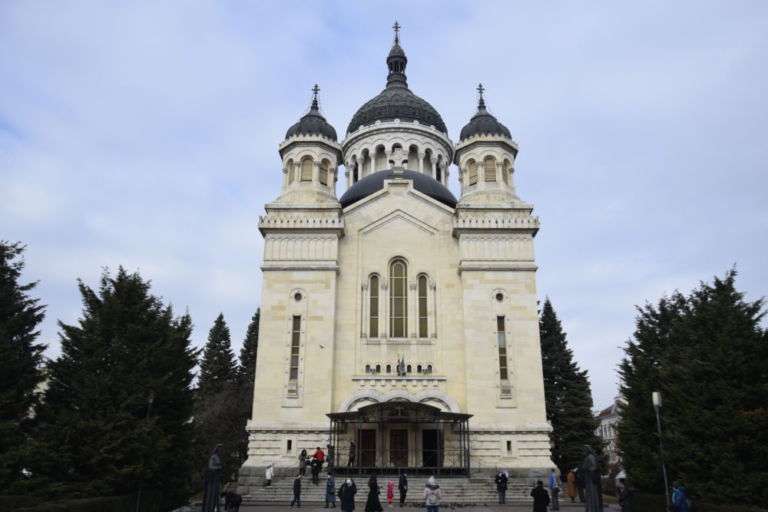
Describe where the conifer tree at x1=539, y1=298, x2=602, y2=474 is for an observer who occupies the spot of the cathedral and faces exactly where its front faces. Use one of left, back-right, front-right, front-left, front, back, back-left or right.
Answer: back-left

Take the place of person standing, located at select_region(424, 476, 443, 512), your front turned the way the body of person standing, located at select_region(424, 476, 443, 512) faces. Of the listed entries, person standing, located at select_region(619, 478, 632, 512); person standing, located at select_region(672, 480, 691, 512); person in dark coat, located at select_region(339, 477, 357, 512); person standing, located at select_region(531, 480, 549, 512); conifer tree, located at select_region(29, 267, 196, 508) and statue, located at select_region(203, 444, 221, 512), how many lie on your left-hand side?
3

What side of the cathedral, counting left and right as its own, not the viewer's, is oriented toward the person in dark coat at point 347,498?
front

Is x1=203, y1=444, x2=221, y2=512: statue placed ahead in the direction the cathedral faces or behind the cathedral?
ahead

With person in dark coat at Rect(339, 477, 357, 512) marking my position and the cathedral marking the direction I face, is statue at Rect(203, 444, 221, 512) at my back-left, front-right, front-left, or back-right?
back-left

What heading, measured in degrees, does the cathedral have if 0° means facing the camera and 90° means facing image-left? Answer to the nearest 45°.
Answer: approximately 0°

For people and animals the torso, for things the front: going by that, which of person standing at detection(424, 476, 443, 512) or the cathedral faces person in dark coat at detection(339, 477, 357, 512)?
the cathedral
